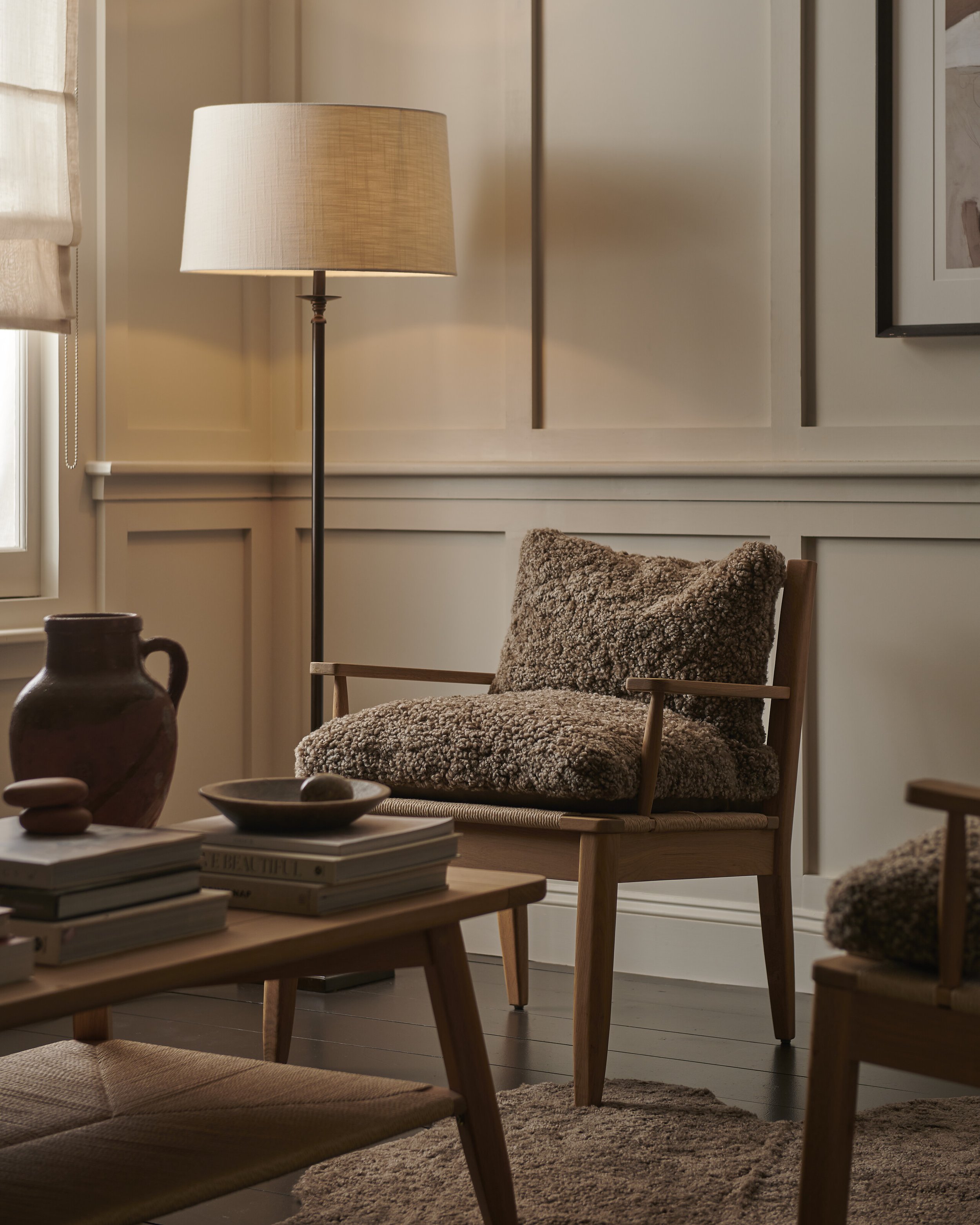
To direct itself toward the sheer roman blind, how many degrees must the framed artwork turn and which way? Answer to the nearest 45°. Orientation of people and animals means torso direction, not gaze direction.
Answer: approximately 90° to its right

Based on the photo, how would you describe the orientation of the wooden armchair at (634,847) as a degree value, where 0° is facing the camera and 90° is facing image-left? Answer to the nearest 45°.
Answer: approximately 45°

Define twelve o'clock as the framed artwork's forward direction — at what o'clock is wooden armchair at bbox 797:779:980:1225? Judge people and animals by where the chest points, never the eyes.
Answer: The wooden armchair is roughly at 12 o'clock from the framed artwork.

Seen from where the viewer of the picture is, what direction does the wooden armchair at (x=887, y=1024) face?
facing away from the viewer and to the left of the viewer

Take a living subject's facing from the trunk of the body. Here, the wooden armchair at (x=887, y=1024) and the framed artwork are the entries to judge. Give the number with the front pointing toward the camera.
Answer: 1

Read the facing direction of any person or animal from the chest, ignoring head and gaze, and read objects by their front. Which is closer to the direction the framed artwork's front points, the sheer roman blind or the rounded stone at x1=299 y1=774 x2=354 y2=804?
the rounded stone
